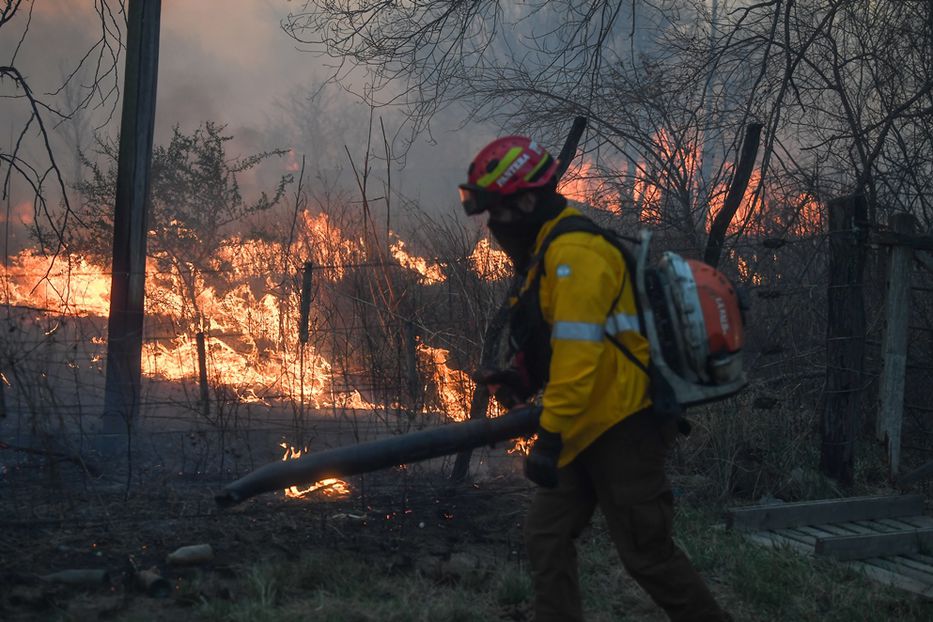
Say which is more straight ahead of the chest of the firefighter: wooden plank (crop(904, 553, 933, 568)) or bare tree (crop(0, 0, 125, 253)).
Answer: the bare tree

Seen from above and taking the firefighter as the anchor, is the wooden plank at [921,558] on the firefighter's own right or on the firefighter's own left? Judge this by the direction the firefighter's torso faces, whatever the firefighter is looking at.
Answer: on the firefighter's own right

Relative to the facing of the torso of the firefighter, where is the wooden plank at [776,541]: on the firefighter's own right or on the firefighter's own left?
on the firefighter's own right

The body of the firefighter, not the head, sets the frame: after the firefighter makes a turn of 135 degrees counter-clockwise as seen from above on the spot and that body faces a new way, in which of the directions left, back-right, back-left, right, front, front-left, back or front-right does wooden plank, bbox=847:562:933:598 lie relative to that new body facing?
left

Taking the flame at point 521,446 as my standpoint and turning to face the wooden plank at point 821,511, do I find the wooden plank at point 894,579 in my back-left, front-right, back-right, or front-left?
front-right

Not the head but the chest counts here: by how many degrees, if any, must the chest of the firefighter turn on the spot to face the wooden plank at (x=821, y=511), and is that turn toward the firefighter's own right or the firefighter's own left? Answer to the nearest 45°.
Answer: approximately 135° to the firefighter's own right

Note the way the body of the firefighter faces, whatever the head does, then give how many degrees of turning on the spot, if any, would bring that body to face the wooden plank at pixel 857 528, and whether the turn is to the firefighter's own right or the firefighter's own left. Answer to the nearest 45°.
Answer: approximately 135° to the firefighter's own right

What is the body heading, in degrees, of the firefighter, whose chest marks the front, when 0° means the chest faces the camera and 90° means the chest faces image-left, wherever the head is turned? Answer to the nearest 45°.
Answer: approximately 90°

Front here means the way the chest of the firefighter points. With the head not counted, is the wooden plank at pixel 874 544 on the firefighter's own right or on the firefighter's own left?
on the firefighter's own right

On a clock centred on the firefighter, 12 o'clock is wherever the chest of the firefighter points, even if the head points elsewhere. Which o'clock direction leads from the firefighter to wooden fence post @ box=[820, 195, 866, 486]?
The wooden fence post is roughly at 4 o'clock from the firefighter.

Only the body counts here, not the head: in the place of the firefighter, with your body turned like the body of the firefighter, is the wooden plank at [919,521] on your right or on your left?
on your right

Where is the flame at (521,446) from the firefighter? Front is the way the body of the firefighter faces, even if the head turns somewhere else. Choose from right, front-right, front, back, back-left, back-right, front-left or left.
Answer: right

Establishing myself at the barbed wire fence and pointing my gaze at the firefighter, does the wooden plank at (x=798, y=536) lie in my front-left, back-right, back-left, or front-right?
front-left

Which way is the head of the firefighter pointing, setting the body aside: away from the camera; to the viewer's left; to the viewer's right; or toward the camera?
to the viewer's left
